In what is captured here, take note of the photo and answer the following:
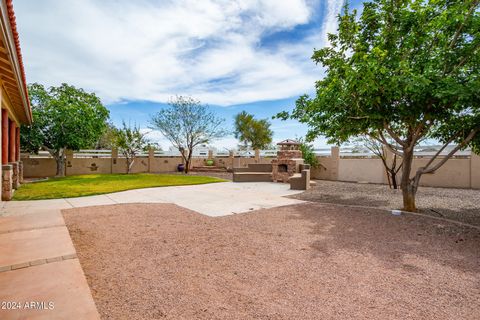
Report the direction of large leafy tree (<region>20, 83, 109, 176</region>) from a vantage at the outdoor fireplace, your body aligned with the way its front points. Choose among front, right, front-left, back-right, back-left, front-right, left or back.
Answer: front-right

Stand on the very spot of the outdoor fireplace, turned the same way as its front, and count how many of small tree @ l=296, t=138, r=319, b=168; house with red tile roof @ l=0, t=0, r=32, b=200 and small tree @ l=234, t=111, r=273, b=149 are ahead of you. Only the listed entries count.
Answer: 1

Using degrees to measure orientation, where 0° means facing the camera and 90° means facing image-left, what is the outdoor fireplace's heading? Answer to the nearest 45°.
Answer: approximately 45°

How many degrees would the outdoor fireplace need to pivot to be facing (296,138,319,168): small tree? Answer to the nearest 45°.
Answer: approximately 180°

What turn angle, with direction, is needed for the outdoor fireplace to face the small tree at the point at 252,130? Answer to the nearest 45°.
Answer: approximately 135° to its right

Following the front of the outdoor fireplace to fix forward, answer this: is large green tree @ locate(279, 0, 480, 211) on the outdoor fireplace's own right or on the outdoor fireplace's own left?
on the outdoor fireplace's own left

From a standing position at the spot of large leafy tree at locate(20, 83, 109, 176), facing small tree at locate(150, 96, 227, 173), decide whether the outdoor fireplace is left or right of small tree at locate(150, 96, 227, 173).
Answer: right

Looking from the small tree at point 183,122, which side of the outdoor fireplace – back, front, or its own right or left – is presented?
right

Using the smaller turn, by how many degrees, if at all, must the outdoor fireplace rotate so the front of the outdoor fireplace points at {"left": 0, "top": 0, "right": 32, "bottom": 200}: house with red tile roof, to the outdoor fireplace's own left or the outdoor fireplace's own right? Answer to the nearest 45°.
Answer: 0° — it already faces it

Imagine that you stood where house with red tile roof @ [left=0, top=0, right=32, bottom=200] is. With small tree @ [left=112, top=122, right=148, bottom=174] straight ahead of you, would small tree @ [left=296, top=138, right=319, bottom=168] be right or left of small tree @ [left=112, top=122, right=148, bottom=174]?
right
